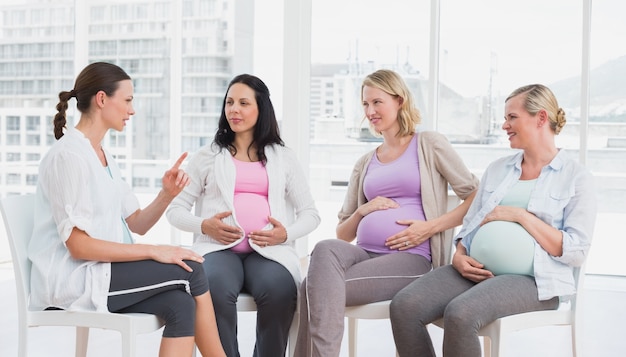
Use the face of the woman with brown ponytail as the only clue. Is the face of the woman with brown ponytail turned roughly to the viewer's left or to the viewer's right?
to the viewer's right

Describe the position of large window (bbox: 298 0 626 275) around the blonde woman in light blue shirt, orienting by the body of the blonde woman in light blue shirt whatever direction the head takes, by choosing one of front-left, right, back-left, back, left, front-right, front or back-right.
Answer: back-right

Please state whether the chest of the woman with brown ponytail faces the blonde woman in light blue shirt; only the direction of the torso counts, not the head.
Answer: yes

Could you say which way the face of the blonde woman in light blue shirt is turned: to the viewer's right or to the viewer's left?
to the viewer's left

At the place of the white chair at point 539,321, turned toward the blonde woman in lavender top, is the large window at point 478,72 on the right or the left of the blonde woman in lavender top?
right

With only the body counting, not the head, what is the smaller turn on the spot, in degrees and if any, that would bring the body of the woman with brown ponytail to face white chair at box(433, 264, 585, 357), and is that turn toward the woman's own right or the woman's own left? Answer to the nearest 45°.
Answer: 0° — they already face it

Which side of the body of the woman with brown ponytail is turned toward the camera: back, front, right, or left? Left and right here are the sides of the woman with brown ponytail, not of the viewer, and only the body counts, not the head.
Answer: right

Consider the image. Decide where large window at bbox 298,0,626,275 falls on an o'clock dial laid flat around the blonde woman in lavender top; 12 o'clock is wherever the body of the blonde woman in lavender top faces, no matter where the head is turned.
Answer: The large window is roughly at 5 o'clock from the blonde woman in lavender top.

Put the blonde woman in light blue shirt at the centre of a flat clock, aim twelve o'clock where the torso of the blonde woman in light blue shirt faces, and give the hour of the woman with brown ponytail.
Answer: The woman with brown ponytail is roughly at 1 o'clock from the blonde woman in light blue shirt.
